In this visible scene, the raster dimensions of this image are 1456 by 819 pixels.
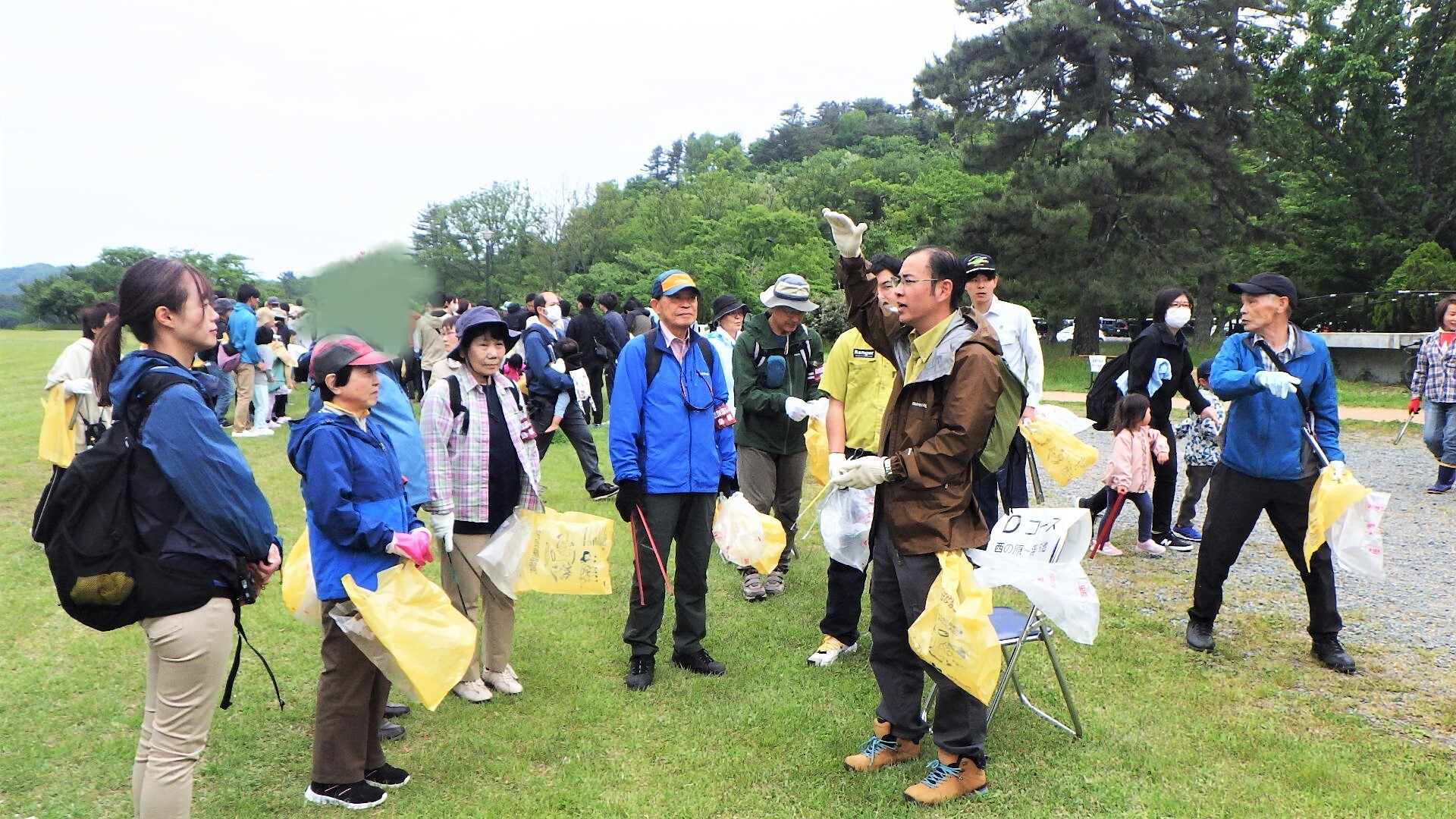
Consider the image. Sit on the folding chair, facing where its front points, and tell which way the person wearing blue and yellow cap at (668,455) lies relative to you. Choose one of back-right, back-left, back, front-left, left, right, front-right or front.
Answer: front-right

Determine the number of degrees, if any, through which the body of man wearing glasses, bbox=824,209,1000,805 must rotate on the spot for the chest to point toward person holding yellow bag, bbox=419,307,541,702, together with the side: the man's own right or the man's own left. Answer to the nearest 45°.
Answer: approximately 45° to the man's own right

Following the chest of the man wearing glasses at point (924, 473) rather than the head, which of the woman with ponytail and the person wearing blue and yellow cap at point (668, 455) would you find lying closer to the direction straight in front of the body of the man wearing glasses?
the woman with ponytail

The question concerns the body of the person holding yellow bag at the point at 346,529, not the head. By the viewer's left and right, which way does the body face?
facing to the right of the viewer

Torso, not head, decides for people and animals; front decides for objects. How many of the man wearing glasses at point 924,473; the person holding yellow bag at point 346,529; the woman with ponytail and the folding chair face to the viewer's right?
2

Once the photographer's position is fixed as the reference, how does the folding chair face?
facing the viewer and to the left of the viewer

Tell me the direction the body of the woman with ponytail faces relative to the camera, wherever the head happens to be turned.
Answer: to the viewer's right

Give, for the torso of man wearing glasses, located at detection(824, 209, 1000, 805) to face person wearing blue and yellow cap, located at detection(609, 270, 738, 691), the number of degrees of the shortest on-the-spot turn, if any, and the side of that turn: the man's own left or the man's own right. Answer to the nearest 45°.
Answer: approximately 90° to the man's own right

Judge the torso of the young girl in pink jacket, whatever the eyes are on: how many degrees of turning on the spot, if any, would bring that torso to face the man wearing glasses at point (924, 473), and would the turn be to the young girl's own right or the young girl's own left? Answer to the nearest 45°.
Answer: approximately 45° to the young girl's own right

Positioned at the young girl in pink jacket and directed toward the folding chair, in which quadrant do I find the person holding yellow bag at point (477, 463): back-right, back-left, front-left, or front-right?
front-right

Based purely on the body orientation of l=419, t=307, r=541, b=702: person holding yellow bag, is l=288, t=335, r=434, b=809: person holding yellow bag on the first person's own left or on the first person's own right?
on the first person's own right

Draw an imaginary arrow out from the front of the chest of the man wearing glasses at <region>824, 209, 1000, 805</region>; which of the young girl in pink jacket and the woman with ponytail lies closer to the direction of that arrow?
the woman with ponytail

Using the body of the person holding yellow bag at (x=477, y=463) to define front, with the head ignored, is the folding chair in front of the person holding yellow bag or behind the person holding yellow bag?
in front

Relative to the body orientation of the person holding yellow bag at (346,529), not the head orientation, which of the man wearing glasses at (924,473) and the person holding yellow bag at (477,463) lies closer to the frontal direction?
the man wearing glasses

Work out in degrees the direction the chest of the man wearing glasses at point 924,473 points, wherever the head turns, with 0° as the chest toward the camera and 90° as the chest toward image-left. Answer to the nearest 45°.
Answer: approximately 45°
